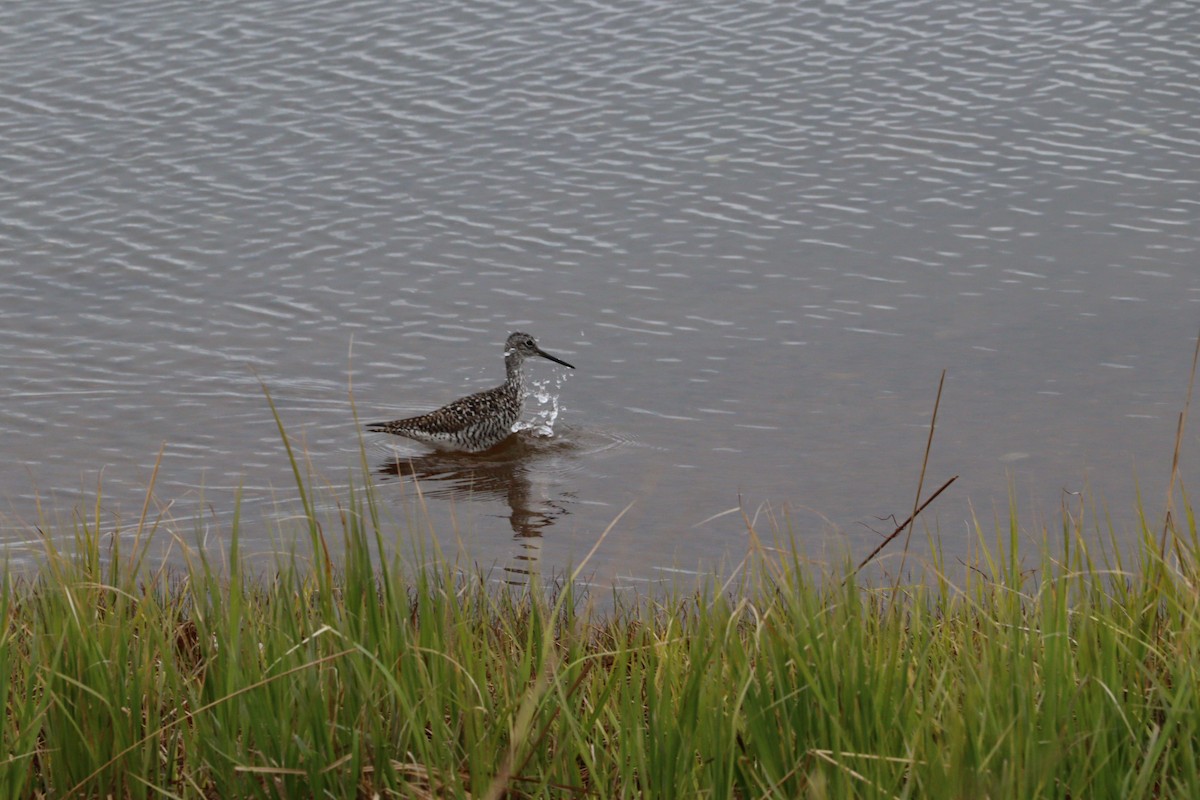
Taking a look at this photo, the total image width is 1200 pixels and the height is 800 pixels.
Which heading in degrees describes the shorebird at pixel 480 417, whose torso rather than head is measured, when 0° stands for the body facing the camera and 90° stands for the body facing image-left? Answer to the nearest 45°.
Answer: approximately 270°
